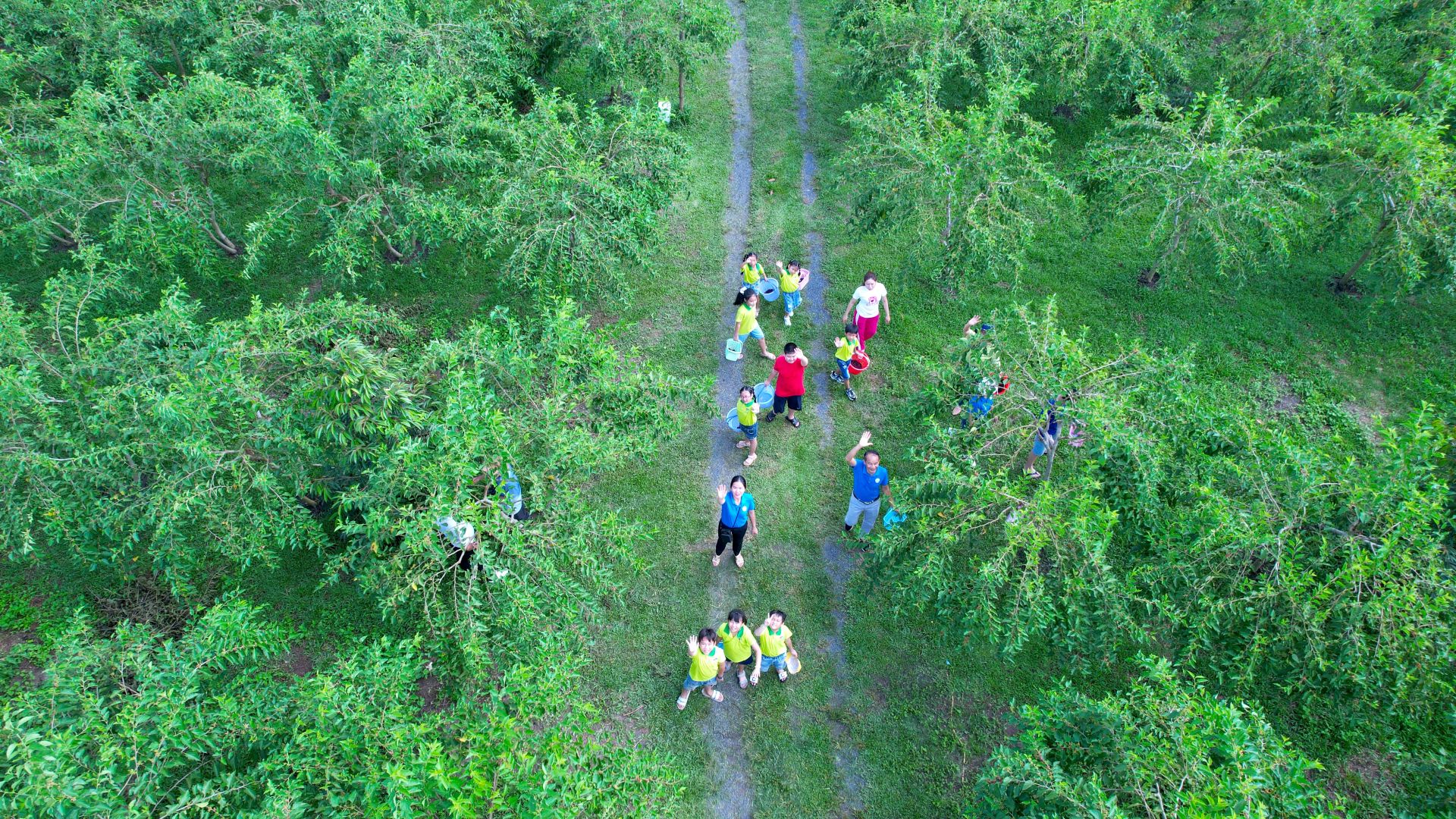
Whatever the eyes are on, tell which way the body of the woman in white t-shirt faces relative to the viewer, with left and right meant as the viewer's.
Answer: facing the viewer

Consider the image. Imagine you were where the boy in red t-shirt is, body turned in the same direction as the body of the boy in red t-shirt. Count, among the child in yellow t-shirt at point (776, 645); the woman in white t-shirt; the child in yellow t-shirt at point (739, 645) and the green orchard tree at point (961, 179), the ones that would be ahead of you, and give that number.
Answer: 2

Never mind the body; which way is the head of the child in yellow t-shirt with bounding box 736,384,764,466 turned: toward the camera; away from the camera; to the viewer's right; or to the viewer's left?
toward the camera

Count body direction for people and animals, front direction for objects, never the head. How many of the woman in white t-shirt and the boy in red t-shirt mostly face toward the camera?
2

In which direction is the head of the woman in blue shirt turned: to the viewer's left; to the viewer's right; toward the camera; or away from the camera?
toward the camera

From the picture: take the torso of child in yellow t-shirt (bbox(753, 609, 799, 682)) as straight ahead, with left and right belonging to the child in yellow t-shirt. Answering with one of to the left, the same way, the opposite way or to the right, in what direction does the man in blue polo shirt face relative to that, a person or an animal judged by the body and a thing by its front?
the same way

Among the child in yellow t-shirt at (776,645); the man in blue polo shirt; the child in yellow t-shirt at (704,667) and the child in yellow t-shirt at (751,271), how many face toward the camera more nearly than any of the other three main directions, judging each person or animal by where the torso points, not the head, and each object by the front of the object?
4

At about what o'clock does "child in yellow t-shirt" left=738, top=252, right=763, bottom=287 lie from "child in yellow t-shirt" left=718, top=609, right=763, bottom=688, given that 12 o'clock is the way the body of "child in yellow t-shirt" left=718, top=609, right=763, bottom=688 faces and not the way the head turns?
"child in yellow t-shirt" left=738, top=252, right=763, bottom=287 is roughly at 6 o'clock from "child in yellow t-shirt" left=718, top=609, right=763, bottom=688.

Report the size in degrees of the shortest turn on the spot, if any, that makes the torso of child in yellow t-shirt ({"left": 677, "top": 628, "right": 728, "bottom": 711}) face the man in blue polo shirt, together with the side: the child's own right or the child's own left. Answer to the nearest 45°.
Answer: approximately 135° to the child's own left

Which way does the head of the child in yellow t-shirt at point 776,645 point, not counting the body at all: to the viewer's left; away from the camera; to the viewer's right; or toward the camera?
toward the camera

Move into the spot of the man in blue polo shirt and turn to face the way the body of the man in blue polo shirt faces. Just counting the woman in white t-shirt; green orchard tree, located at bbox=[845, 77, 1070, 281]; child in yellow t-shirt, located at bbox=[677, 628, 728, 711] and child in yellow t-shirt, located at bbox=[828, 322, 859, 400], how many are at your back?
3

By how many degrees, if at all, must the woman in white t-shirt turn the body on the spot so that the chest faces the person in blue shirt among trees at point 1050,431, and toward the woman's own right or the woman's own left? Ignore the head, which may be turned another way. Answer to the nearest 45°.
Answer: approximately 45° to the woman's own left

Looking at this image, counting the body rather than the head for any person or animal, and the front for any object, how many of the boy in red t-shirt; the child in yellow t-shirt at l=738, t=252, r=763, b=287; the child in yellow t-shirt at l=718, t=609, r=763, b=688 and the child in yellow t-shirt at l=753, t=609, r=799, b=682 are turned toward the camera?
4

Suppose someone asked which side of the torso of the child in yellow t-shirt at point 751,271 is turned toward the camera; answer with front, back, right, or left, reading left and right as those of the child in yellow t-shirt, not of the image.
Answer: front

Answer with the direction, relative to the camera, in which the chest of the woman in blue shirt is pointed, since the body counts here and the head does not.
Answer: toward the camera

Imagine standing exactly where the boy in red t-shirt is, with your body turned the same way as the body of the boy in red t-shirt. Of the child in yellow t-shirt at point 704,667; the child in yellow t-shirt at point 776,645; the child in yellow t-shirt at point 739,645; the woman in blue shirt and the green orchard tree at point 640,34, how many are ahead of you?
4

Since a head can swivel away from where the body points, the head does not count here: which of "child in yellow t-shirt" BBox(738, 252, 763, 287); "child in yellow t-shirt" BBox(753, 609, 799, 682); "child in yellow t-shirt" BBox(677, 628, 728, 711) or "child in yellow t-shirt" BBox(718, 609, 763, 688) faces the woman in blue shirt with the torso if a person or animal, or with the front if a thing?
"child in yellow t-shirt" BBox(738, 252, 763, 287)

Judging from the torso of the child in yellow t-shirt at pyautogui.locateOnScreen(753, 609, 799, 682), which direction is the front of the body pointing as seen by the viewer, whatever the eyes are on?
toward the camera

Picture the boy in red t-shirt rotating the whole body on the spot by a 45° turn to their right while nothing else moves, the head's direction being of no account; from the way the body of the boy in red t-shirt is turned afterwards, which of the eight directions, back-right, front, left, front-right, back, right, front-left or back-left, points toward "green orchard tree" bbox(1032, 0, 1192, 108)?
back

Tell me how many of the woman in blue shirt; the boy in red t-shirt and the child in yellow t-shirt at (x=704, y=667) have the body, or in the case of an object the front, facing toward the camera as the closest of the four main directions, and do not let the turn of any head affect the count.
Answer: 3
